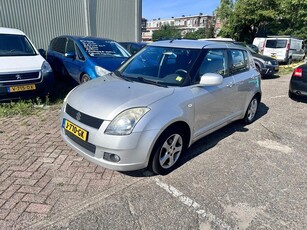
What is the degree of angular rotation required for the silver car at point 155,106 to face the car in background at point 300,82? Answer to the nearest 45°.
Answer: approximately 180°

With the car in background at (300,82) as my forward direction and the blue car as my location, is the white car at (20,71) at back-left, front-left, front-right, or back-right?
back-right

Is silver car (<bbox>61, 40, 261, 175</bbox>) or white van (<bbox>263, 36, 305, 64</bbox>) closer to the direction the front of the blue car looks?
the silver car

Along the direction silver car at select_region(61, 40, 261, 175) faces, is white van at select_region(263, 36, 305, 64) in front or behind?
behind

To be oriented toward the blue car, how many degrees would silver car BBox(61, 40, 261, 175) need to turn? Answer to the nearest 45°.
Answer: approximately 90° to its right

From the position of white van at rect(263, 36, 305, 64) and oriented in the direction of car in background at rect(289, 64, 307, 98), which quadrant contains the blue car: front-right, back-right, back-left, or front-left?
front-right

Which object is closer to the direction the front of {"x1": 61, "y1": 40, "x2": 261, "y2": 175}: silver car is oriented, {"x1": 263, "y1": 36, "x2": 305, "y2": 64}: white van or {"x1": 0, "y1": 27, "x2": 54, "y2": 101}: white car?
the white car

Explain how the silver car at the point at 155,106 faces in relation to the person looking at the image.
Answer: facing the viewer and to the left of the viewer

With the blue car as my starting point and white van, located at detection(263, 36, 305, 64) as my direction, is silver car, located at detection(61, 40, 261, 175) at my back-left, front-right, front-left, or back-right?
back-right

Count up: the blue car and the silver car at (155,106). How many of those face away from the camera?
0
